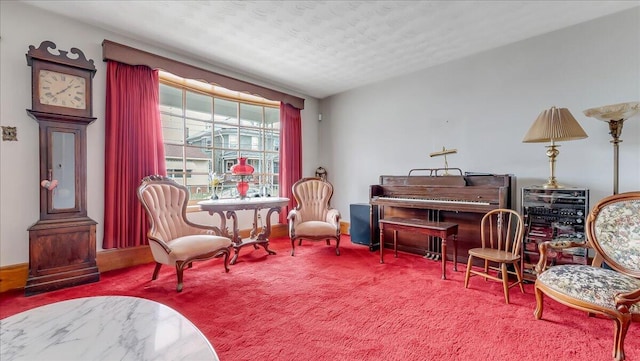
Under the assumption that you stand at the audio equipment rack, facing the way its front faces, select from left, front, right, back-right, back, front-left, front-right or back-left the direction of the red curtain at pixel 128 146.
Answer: front-right

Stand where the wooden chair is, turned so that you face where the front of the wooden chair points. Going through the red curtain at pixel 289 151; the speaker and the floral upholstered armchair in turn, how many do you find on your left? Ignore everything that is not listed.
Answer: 1

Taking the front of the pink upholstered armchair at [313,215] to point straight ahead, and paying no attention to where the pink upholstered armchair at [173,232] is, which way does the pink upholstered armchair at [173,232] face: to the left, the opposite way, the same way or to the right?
to the left

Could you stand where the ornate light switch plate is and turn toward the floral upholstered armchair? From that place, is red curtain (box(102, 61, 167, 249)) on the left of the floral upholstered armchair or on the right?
left

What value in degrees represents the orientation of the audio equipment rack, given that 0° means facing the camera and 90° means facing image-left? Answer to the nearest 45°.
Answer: approximately 0°

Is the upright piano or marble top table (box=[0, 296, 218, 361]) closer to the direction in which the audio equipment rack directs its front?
the marble top table

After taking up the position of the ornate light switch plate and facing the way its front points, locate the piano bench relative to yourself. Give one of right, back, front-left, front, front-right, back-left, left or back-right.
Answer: front-left

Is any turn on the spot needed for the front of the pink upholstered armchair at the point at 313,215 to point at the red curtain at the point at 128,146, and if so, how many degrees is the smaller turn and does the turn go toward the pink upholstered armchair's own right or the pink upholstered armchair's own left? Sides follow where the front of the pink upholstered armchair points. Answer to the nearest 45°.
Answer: approximately 90° to the pink upholstered armchair's own right

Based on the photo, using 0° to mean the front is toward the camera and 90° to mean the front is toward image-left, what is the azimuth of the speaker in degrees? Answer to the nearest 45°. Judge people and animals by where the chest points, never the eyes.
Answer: approximately 45°

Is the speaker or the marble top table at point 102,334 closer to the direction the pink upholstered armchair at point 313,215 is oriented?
the marble top table

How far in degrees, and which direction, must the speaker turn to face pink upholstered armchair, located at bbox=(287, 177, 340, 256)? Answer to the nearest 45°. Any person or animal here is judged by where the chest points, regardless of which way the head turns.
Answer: approximately 45° to its right
